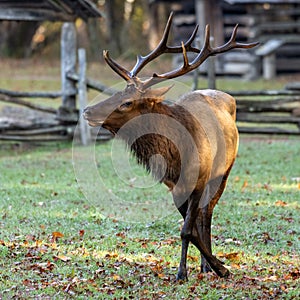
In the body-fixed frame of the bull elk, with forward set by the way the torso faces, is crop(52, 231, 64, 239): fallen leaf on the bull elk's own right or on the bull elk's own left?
on the bull elk's own right

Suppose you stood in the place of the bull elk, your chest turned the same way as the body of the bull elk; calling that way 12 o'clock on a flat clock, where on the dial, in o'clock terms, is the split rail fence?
The split rail fence is roughly at 4 o'clock from the bull elk.

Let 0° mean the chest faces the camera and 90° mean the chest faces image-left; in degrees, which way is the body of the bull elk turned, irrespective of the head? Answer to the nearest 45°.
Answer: approximately 45°

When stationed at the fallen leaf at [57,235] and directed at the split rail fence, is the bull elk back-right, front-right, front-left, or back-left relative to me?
back-right
